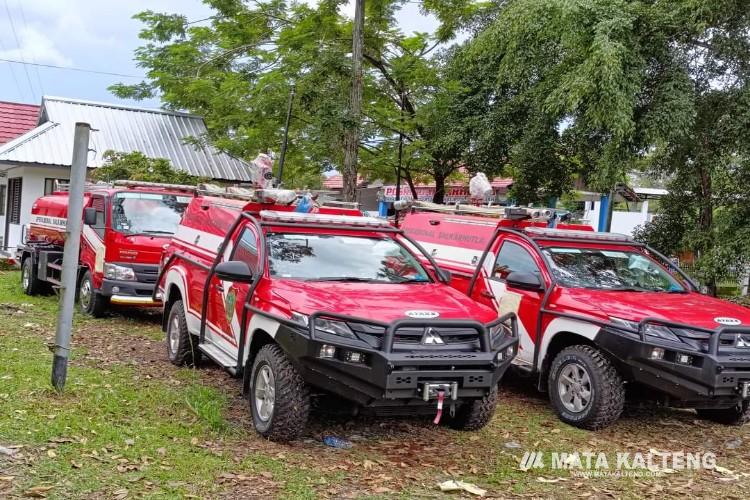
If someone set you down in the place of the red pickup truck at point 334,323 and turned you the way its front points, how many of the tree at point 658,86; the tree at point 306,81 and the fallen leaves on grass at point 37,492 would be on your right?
1

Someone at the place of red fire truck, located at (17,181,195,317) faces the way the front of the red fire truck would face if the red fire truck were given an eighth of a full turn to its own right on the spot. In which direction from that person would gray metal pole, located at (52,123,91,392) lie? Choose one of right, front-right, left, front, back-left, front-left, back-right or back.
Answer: front

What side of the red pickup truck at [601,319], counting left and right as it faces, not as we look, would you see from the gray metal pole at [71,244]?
right

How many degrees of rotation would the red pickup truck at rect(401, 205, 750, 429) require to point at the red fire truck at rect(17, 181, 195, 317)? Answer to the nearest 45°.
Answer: approximately 135° to its right

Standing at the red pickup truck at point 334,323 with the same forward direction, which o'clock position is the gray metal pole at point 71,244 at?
The gray metal pole is roughly at 5 o'clock from the red pickup truck.

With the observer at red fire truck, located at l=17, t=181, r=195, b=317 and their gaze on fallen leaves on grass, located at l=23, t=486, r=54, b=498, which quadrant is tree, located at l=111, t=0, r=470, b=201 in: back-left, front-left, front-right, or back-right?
back-left

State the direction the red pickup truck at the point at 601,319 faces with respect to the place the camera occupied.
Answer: facing the viewer and to the right of the viewer

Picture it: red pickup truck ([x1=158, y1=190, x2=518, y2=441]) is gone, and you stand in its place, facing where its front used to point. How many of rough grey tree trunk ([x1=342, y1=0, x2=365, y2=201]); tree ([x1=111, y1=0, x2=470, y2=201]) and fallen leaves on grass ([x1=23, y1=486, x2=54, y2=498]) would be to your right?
1

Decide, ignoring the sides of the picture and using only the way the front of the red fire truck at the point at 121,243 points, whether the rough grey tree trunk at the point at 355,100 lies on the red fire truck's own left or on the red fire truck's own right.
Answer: on the red fire truck's own left

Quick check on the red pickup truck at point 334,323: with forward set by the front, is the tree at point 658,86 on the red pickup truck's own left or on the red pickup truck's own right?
on the red pickup truck's own left

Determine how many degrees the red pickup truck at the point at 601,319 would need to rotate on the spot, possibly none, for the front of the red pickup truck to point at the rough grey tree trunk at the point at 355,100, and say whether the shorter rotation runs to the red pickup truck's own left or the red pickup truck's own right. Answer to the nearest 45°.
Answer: approximately 180°

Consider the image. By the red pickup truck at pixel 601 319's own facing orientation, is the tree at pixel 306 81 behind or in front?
behind

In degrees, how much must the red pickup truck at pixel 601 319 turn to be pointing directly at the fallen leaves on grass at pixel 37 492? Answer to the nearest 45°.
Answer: approximately 90° to its right

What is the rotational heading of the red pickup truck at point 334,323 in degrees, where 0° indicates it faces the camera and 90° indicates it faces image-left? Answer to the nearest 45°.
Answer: approximately 315°
